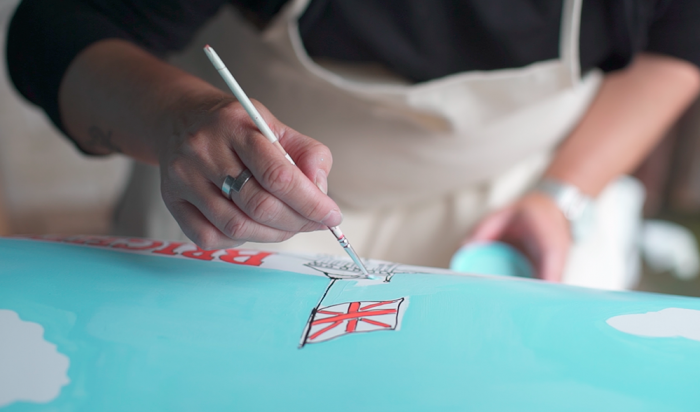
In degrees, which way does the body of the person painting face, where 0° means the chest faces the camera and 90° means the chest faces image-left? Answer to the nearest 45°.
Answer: approximately 0°
